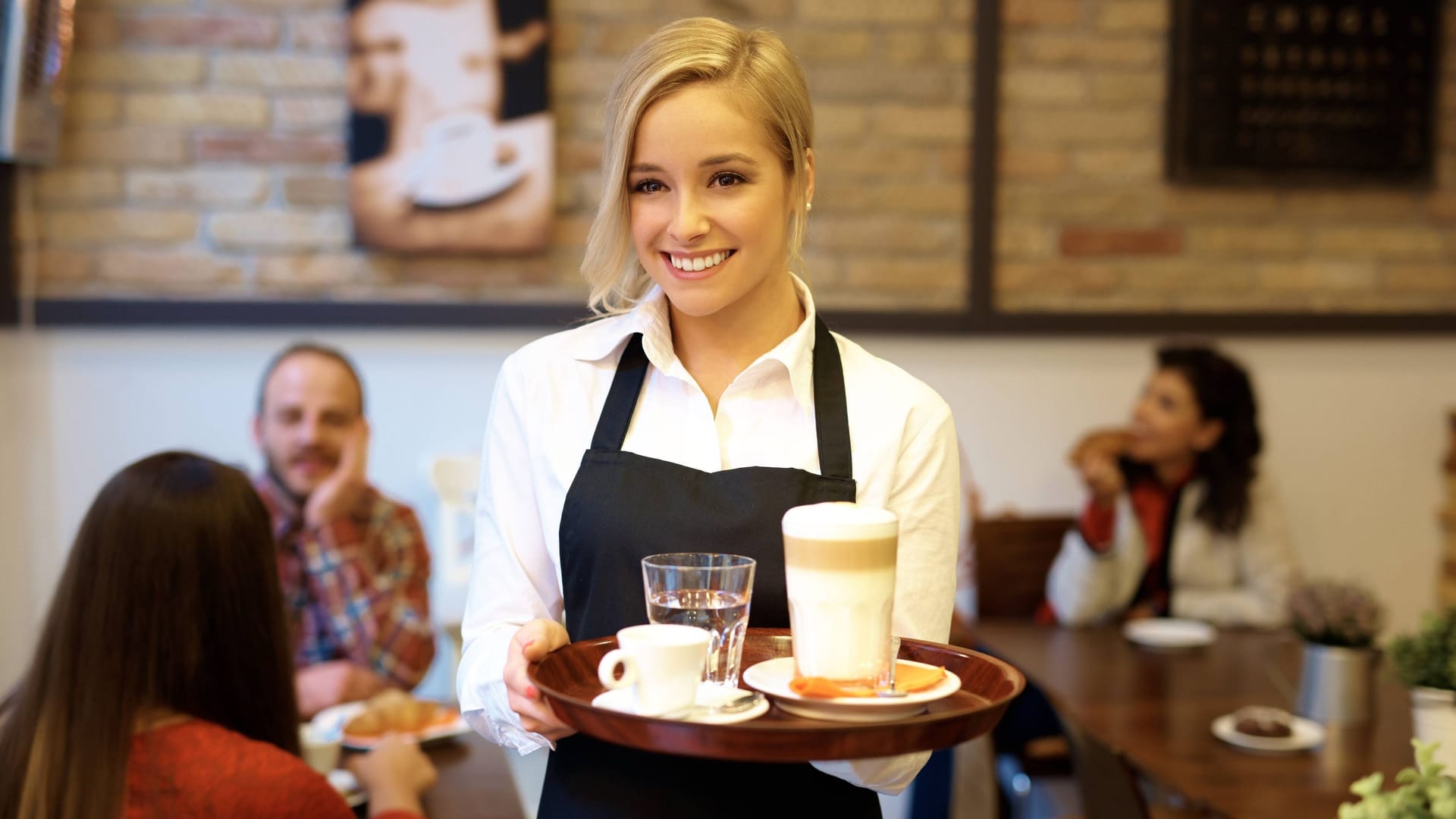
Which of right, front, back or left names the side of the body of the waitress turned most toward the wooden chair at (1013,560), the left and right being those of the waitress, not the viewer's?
back

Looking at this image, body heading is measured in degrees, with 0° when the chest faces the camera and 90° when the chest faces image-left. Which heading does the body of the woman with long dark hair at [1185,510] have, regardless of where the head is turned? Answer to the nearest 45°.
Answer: approximately 45°

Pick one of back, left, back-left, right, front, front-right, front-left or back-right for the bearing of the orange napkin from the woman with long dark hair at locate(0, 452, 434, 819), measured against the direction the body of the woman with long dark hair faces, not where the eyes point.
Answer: right

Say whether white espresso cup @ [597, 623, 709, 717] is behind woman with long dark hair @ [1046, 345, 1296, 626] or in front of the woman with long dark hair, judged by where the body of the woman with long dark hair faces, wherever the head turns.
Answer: in front

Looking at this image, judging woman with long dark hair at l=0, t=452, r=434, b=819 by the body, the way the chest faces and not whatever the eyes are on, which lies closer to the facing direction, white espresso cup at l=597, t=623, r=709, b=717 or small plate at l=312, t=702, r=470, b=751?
the small plate

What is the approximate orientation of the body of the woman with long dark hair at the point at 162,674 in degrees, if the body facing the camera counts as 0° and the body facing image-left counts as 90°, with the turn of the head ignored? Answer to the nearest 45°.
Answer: approximately 225°

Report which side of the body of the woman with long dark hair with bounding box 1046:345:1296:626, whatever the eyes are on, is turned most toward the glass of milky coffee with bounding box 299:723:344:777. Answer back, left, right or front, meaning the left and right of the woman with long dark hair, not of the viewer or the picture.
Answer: front

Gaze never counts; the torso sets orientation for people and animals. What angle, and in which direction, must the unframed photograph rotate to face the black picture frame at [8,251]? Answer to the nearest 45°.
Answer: approximately 90° to its right

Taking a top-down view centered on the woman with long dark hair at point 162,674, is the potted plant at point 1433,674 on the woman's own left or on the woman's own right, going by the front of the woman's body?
on the woman's own right

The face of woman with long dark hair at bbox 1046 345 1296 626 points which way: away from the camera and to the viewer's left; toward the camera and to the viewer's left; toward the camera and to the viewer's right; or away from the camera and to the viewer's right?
toward the camera and to the viewer's left

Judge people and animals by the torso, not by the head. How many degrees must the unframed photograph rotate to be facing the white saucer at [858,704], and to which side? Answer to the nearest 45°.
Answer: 0° — it already faces it

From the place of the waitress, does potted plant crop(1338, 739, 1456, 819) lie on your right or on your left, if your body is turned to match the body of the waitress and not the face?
on your left
